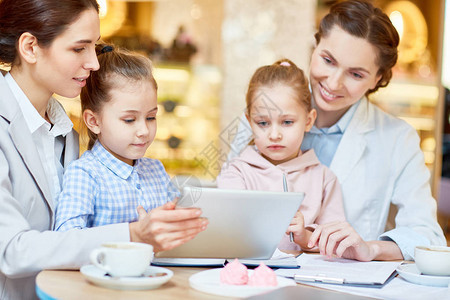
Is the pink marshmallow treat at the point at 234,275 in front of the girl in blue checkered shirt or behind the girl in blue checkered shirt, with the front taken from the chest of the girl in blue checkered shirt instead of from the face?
in front

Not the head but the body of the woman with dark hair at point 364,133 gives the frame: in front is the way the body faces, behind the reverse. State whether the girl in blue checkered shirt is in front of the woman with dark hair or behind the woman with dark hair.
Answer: in front

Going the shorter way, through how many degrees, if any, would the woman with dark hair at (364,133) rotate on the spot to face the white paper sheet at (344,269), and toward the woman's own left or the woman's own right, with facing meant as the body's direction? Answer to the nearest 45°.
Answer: approximately 45° to the woman's own left

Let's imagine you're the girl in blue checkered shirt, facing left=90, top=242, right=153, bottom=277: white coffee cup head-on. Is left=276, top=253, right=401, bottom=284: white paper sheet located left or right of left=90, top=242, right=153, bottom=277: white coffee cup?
left

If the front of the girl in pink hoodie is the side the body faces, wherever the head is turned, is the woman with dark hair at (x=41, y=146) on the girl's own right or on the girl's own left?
on the girl's own right

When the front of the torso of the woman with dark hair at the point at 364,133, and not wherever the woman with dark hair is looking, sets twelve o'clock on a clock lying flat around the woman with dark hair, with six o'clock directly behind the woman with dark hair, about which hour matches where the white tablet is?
The white tablet is roughly at 1 o'clock from the woman with dark hair.

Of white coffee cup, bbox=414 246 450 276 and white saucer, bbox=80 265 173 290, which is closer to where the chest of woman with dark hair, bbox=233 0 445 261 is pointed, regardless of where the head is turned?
the white saucer

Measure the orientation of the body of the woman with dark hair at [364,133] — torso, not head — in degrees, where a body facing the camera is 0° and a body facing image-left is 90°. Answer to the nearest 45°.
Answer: approximately 45°
